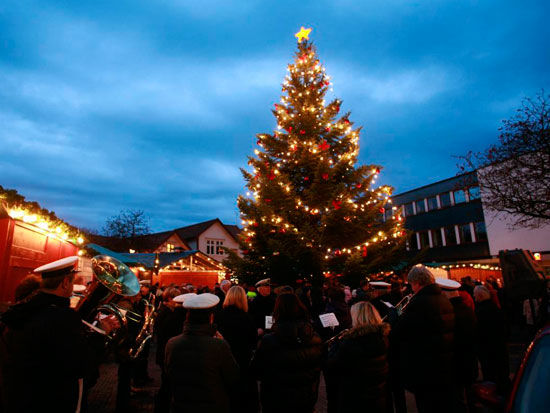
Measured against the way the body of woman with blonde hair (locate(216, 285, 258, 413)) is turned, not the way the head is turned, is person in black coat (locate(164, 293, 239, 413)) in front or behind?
behind

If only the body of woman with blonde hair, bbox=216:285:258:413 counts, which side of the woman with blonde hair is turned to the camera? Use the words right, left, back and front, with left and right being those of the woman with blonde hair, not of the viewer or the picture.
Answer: back

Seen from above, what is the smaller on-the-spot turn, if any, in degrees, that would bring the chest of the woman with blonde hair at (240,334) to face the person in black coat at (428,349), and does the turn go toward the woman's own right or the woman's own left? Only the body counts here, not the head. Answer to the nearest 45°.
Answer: approximately 90° to the woman's own right

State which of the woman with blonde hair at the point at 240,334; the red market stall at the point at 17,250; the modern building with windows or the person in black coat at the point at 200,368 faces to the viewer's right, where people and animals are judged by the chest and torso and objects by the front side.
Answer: the red market stall

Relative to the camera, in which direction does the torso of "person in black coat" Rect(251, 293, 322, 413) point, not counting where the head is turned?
away from the camera

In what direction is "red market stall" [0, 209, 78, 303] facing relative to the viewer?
to the viewer's right

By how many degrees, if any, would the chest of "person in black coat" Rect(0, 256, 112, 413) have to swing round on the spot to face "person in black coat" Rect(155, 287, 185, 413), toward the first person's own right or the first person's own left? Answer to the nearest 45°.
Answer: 0° — they already face them

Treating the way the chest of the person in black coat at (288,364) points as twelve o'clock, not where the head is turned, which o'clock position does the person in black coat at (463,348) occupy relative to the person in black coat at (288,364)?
the person in black coat at (463,348) is roughly at 2 o'clock from the person in black coat at (288,364).

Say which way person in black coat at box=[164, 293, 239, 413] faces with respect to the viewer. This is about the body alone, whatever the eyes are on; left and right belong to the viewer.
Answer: facing away from the viewer

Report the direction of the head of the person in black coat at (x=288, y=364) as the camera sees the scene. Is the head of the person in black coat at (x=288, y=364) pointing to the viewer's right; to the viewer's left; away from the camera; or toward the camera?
away from the camera

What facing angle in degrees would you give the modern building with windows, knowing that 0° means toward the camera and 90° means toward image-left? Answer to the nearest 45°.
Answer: approximately 45°

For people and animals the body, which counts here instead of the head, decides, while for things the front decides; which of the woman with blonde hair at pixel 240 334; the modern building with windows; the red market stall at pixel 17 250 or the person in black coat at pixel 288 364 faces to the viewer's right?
the red market stall

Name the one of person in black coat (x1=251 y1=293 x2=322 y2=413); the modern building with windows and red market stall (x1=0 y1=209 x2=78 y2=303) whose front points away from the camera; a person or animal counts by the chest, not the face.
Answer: the person in black coat

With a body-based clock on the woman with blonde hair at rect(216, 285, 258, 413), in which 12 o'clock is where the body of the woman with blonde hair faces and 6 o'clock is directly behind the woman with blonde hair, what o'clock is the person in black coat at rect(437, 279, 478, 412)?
The person in black coat is roughly at 3 o'clock from the woman with blonde hair.
